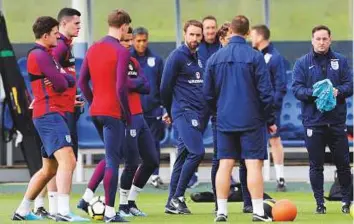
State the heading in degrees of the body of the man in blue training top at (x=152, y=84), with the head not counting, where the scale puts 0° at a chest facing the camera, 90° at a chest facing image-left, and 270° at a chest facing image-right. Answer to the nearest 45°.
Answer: approximately 0°

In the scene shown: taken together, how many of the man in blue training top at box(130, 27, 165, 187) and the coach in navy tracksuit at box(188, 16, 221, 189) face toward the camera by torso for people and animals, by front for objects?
2

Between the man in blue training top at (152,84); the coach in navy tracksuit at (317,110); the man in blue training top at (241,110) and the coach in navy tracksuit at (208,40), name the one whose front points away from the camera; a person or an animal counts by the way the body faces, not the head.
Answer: the man in blue training top at (241,110)

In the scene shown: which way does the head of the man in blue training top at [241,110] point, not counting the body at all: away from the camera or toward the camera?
away from the camera

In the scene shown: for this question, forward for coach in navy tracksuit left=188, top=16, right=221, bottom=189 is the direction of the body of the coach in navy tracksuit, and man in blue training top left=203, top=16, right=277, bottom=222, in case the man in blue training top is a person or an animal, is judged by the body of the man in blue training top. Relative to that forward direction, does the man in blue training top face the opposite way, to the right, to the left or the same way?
the opposite way

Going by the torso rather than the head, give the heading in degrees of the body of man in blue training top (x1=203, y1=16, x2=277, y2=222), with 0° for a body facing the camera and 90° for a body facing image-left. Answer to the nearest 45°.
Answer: approximately 180°

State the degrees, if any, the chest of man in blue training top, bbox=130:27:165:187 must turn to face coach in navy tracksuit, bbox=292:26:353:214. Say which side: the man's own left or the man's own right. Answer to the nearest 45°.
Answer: approximately 45° to the man's own left
